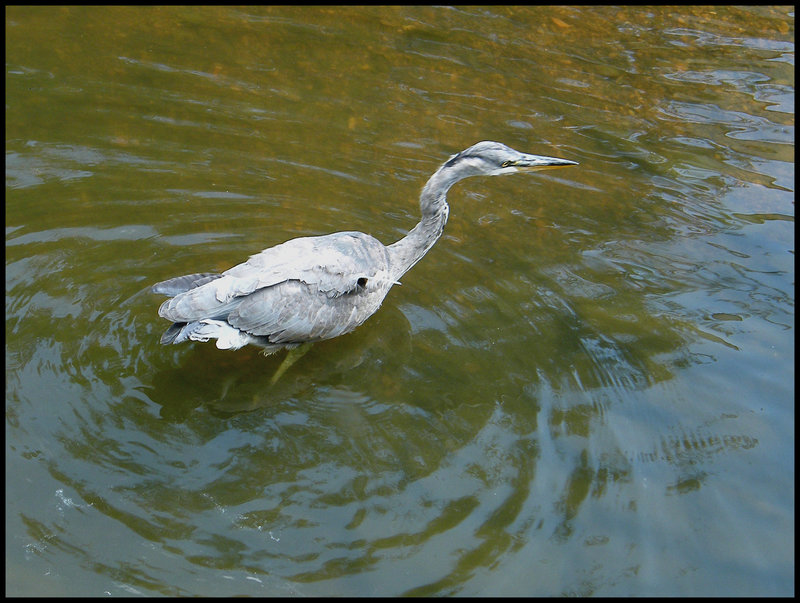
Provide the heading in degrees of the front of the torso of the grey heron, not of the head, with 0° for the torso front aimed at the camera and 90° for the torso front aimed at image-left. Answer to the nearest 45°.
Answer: approximately 270°
